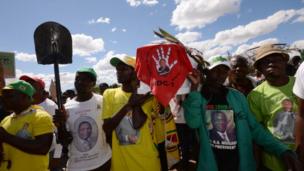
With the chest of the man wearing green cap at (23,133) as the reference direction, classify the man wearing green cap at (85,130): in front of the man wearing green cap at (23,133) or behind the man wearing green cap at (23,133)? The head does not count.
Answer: behind

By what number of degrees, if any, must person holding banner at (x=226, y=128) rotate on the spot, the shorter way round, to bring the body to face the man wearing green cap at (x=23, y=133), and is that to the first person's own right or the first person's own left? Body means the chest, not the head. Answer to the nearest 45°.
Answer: approximately 90° to the first person's own right

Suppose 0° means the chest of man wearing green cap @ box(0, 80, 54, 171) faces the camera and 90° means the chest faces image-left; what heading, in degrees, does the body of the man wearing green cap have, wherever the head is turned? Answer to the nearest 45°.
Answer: approximately 45°

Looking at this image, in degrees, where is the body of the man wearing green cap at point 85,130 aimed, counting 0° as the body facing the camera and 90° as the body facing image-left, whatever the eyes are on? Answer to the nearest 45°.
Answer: approximately 0°
